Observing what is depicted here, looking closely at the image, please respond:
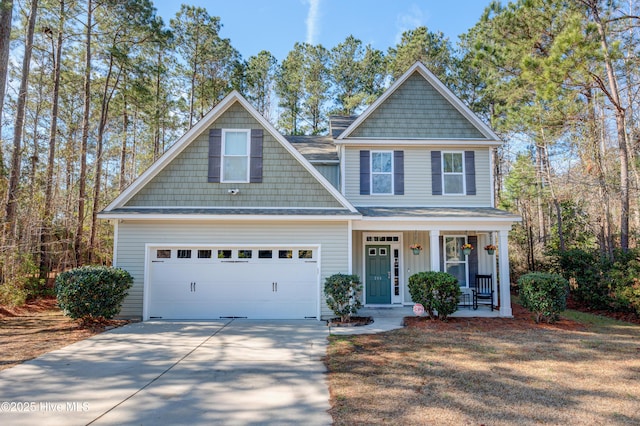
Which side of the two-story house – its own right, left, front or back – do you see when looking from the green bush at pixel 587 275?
left

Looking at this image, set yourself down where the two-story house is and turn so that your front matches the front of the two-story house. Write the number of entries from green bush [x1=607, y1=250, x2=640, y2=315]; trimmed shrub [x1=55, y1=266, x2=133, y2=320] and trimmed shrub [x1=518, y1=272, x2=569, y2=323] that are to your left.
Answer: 2

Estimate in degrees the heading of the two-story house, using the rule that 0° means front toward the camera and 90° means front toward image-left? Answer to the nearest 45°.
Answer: approximately 0°

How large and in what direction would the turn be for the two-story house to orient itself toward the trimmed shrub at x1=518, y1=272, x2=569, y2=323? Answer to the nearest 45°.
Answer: approximately 90° to its left

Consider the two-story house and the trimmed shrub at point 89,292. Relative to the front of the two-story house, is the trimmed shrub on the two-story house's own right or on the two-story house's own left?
on the two-story house's own right

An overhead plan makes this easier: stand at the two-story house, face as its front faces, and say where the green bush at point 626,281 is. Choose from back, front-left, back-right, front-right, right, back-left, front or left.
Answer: left
